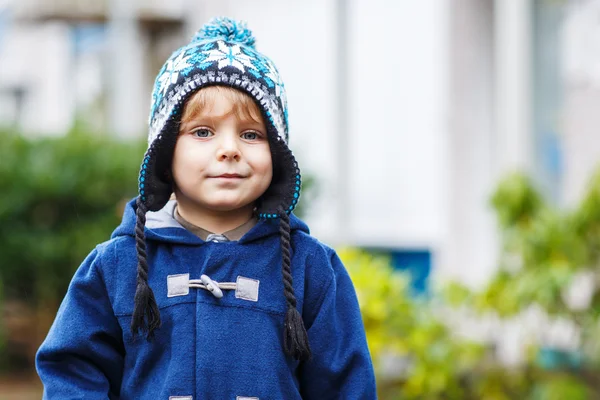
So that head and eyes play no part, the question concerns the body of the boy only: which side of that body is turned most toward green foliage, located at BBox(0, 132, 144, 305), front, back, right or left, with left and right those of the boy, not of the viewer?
back

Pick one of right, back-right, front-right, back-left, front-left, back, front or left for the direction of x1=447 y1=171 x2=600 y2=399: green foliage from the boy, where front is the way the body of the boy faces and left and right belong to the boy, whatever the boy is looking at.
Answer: back-left

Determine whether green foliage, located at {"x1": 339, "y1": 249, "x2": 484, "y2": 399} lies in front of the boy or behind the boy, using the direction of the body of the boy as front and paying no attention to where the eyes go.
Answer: behind

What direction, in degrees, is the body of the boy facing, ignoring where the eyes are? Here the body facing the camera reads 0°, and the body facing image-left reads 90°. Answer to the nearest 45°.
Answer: approximately 0°
